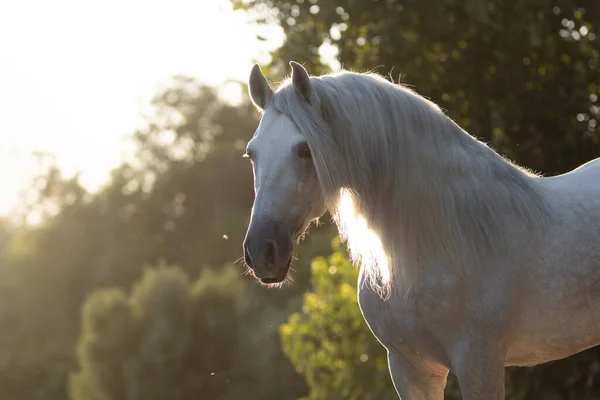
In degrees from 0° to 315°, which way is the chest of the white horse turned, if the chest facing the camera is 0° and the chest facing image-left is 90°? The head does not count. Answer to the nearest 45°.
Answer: approximately 45°

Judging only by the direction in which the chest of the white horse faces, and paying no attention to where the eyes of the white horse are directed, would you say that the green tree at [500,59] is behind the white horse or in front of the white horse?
behind
